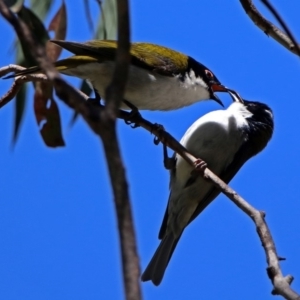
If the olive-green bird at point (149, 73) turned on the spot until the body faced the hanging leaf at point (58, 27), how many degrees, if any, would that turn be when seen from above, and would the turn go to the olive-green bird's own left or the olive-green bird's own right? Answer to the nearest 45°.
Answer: approximately 135° to the olive-green bird's own right

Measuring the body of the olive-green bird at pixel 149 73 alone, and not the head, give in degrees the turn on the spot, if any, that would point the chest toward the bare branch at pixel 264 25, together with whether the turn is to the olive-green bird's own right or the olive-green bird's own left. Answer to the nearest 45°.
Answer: approximately 45° to the olive-green bird's own right

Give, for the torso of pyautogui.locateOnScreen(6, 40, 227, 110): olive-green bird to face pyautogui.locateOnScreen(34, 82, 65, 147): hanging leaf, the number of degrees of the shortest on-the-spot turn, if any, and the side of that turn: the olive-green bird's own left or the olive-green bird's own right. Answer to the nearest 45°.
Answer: approximately 135° to the olive-green bird's own right

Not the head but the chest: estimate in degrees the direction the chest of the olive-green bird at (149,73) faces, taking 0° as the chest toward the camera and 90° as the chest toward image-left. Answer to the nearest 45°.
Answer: approximately 270°

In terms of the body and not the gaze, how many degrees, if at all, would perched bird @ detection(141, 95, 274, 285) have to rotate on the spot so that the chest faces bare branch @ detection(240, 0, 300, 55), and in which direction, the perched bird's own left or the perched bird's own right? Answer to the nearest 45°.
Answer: approximately 45° to the perched bird's own left
